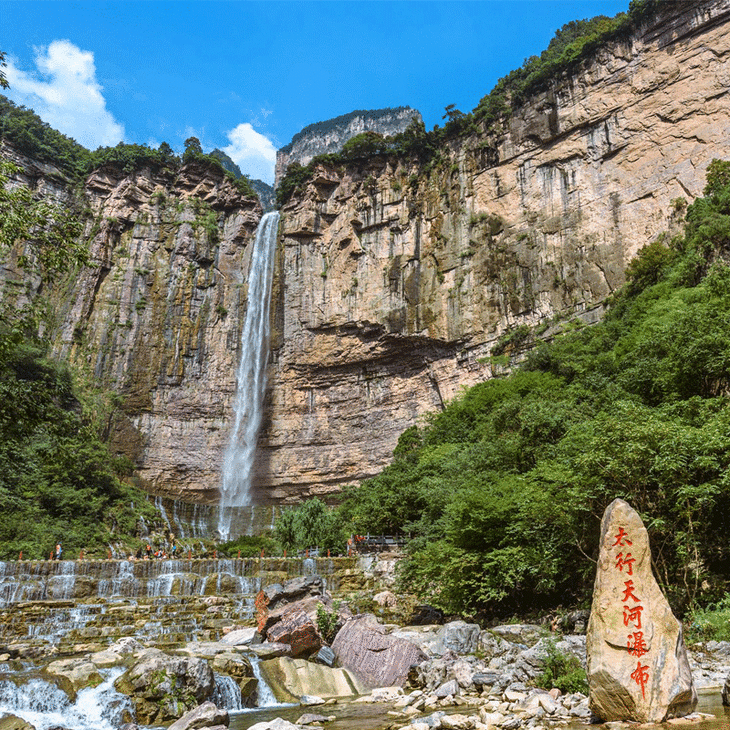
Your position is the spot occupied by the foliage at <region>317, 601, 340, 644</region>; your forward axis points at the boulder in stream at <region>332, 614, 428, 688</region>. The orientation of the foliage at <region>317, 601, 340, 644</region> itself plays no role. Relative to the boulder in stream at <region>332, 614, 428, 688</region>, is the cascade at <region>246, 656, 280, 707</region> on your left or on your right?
right

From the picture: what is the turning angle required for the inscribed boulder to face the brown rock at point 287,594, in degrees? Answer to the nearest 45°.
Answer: approximately 135° to its right

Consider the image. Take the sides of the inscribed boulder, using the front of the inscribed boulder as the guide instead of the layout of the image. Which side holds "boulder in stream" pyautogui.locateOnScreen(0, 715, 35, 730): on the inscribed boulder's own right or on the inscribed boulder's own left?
on the inscribed boulder's own right

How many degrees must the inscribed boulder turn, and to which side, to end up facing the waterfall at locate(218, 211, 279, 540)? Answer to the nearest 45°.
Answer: approximately 135° to its right

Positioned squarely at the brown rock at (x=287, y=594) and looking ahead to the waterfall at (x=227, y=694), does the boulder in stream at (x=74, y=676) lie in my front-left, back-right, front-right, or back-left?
front-right

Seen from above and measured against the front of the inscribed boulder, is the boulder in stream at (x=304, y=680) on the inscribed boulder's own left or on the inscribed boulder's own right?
on the inscribed boulder's own right

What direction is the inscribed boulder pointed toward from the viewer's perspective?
toward the camera

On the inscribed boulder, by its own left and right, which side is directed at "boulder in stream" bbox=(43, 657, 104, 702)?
right

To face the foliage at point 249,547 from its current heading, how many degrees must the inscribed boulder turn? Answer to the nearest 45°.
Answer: approximately 135° to its right

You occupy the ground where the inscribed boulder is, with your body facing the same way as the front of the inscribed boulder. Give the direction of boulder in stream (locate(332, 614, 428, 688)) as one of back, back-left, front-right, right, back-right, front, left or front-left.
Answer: back-right
